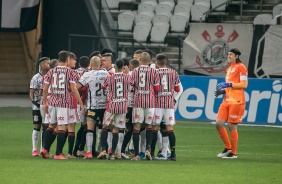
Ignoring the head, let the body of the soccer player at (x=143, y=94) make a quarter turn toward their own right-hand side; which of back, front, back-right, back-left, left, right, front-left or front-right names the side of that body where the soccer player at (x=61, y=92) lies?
back

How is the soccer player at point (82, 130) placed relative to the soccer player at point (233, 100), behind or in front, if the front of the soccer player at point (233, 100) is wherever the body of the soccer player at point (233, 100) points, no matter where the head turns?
in front

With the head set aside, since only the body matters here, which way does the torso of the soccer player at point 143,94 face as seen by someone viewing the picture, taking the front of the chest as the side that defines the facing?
away from the camera

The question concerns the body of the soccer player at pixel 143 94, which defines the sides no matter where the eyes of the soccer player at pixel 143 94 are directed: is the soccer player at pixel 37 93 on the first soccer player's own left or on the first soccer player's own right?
on the first soccer player's own left

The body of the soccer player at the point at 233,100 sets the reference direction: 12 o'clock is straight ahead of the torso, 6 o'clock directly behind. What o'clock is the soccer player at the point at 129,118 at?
the soccer player at the point at 129,118 is roughly at 1 o'clock from the soccer player at the point at 233,100.

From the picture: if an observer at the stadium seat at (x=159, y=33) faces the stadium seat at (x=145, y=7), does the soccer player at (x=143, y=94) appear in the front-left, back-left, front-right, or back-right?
back-left

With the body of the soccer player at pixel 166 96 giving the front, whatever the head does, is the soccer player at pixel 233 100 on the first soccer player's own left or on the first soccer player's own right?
on the first soccer player's own right

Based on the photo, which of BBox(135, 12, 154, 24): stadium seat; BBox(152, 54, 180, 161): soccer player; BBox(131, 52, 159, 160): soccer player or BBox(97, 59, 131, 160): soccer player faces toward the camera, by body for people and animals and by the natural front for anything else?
the stadium seat

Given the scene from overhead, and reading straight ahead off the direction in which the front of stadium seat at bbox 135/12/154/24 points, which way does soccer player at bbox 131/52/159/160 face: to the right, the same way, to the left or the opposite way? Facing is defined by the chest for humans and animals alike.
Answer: the opposite way

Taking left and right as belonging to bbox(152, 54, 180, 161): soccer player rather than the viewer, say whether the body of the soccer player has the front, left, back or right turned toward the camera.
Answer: back

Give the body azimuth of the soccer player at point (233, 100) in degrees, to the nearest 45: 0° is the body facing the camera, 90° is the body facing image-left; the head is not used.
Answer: approximately 45°

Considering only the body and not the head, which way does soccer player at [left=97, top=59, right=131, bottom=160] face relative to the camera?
away from the camera
